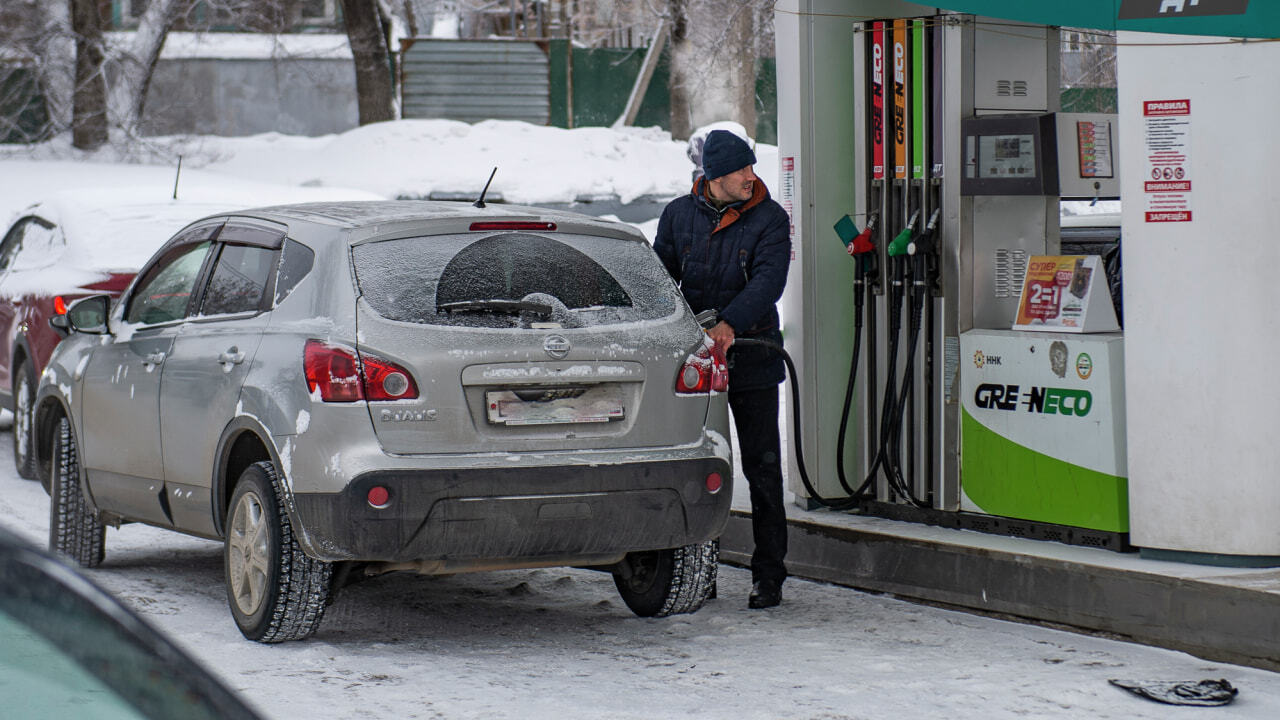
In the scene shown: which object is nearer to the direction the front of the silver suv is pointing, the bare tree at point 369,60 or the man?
the bare tree

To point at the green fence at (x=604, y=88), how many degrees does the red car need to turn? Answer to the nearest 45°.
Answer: approximately 90° to its right

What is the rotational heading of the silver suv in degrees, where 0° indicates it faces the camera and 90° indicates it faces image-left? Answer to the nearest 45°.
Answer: approximately 135°

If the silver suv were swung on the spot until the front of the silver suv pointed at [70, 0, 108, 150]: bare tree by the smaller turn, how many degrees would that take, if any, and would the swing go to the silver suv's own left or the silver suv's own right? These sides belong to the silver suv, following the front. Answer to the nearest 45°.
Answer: approximately 45° to the silver suv's own right

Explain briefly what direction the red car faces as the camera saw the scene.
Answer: facing away from the viewer and to the left of the viewer

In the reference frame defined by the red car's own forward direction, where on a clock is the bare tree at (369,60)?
The bare tree is roughly at 2 o'clock from the red car.

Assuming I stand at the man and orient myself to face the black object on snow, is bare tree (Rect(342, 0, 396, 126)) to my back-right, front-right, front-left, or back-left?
back-left
